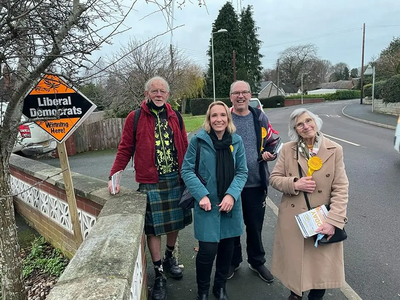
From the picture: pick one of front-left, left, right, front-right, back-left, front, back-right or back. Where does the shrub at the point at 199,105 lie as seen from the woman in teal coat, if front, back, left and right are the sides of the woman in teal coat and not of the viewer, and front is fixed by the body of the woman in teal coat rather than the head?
back

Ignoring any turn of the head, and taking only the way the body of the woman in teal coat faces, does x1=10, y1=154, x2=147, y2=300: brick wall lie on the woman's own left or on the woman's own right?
on the woman's own right

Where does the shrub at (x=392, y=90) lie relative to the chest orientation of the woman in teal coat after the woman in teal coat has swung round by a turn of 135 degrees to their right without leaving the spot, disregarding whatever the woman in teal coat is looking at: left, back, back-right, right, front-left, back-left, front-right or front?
right

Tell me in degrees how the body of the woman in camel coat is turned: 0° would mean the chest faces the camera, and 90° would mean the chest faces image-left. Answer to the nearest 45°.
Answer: approximately 0°

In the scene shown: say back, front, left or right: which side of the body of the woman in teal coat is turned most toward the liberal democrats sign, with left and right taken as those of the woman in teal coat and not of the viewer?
right

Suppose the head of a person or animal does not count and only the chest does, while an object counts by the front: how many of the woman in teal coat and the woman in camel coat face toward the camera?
2

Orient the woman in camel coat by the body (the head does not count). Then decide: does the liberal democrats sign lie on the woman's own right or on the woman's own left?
on the woman's own right

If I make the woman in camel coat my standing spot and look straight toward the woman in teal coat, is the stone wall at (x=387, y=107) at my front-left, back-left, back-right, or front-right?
back-right

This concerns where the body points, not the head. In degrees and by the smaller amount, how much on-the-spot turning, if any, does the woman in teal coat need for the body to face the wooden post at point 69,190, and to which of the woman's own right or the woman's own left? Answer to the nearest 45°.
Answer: approximately 90° to the woman's own right

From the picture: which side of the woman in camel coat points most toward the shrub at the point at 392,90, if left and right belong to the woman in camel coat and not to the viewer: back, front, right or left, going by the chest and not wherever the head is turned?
back
